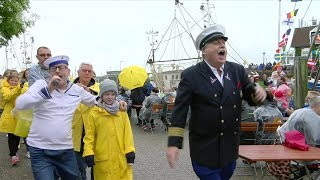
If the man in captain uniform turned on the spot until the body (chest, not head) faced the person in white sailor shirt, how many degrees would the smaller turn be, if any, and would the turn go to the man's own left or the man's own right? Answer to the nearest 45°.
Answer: approximately 135° to the man's own right

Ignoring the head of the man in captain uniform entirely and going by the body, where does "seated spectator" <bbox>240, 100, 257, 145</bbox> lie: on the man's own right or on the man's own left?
on the man's own left

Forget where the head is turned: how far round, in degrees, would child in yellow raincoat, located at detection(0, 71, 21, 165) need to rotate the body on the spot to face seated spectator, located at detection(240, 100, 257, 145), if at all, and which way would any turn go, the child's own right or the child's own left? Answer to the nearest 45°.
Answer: approximately 45° to the child's own left

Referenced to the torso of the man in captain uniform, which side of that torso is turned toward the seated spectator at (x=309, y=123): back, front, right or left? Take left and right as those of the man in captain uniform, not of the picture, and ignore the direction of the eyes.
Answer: left

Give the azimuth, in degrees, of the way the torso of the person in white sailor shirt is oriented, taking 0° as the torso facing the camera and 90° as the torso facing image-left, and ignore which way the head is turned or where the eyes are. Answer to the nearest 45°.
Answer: approximately 0°

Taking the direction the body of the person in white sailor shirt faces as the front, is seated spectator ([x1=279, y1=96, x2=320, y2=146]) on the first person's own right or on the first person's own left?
on the first person's own left
